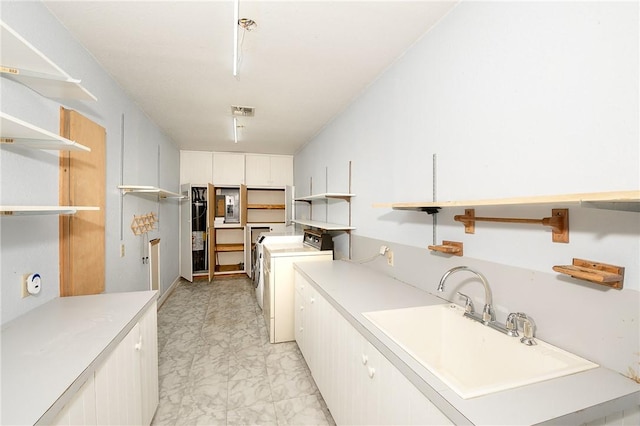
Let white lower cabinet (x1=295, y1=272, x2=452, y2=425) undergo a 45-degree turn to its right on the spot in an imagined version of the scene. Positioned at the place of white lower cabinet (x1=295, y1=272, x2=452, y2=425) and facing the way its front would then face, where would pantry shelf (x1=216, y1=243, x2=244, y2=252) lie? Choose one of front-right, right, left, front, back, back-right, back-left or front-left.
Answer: front-right

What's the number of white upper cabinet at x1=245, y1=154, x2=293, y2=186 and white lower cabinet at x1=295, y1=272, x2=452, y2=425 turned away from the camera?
0

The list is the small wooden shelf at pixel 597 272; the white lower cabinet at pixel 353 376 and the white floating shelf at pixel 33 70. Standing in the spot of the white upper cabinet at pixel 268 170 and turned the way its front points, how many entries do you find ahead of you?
3

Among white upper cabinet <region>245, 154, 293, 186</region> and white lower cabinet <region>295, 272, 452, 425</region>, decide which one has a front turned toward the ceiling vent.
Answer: the white upper cabinet

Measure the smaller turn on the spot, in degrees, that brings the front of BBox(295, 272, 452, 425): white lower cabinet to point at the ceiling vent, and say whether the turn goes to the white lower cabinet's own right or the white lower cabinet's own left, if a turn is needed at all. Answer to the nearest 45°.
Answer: approximately 90° to the white lower cabinet's own right

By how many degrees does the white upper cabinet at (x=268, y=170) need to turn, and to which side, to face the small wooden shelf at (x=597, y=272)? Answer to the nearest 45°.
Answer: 0° — it already faces it

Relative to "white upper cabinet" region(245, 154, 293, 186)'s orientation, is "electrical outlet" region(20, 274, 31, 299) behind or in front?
in front

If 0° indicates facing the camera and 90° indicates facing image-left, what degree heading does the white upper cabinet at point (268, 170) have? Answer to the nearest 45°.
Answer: approximately 0°

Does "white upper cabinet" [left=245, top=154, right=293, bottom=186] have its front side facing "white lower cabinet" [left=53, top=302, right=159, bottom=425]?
yes

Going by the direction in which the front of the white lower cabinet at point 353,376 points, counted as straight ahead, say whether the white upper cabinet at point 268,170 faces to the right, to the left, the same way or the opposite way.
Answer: to the left

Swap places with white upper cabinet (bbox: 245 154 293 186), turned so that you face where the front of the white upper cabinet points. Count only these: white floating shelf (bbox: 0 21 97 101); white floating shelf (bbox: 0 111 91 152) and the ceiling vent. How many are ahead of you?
3

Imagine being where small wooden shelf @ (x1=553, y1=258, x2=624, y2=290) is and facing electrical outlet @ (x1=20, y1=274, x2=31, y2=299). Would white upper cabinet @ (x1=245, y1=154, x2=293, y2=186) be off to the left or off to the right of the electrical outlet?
right

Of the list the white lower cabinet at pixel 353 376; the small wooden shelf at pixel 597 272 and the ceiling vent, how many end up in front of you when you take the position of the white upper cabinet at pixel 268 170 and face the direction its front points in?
3

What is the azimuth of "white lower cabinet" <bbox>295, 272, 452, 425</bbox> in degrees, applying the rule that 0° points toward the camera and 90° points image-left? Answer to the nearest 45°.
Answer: approximately 45°
